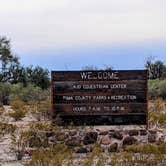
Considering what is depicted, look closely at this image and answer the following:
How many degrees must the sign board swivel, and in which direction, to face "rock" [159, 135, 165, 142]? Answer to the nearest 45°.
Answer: approximately 45° to its left

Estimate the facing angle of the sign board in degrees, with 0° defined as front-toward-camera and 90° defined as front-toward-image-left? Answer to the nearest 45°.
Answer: approximately 0°

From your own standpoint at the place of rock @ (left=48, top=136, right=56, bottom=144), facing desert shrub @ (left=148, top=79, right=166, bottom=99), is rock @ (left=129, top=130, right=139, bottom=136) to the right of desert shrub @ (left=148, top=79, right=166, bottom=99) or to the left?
right

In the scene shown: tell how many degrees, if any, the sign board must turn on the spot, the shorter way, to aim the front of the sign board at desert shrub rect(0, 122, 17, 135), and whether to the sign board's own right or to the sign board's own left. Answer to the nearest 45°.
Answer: approximately 45° to the sign board's own right

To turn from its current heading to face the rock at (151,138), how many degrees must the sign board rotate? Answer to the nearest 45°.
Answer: approximately 45° to its left

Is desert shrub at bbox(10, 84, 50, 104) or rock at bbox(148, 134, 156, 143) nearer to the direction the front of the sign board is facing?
the rock

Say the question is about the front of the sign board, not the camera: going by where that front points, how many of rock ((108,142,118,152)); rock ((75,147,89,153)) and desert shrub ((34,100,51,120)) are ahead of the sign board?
2
